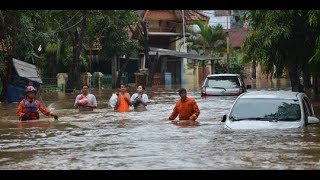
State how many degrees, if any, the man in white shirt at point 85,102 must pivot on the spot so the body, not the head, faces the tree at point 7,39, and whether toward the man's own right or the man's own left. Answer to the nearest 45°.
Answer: approximately 135° to the man's own right

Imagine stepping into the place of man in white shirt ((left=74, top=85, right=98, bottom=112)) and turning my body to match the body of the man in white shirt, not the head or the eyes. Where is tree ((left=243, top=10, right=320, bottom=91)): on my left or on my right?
on my left

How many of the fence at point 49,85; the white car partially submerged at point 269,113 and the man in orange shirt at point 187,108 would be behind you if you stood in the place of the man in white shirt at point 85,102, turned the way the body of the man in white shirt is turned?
1
